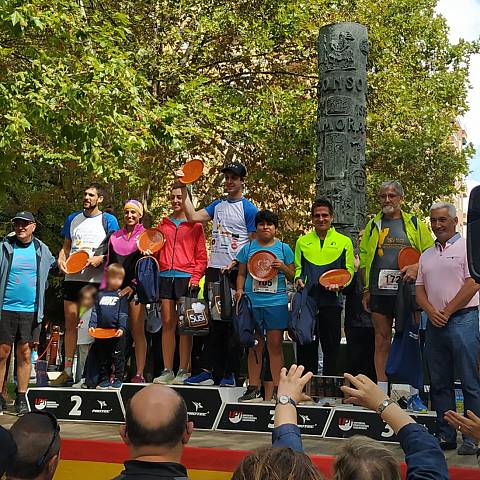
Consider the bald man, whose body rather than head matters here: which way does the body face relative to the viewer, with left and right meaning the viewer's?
facing away from the viewer

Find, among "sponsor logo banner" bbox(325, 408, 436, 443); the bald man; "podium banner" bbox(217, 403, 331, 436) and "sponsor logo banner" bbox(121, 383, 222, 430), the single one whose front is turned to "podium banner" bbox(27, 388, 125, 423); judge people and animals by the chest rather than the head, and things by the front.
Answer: the bald man

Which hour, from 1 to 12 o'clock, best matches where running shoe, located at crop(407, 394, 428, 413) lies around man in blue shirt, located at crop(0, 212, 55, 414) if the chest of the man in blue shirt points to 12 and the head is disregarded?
The running shoe is roughly at 10 o'clock from the man in blue shirt.

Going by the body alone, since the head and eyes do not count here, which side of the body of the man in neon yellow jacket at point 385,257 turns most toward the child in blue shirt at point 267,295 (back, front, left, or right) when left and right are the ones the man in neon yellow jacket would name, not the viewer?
right

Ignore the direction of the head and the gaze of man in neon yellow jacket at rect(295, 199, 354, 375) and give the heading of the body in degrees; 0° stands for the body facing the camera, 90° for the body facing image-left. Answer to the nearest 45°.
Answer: approximately 0°
